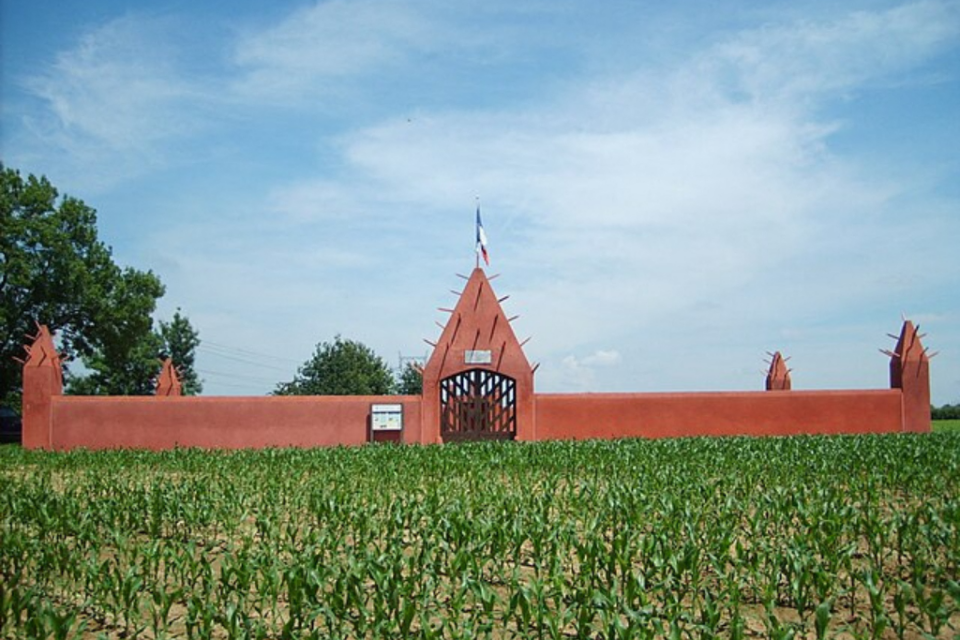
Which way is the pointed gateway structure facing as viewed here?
toward the camera

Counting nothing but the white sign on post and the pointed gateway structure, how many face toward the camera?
2

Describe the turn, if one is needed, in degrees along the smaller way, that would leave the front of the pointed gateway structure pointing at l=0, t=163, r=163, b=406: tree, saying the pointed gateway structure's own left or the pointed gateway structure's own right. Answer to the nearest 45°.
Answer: approximately 135° to the pointed gateway structure's own right

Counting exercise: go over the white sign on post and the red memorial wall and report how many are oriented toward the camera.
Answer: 2

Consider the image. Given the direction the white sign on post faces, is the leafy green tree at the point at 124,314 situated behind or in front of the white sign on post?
behind

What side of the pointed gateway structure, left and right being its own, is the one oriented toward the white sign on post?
right

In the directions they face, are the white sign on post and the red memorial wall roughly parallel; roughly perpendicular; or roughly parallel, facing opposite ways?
roughly parallel

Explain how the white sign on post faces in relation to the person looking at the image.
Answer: facing the viewer

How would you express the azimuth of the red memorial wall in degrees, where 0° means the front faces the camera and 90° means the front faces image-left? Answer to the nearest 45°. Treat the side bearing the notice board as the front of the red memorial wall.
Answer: approximately 0°
